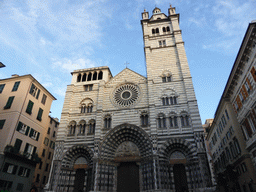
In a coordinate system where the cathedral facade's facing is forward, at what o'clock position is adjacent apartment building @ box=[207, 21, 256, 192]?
The adjacent apartment building is roughly at 10 o'clock from the cathedral facade.

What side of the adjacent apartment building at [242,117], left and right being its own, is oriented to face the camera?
left

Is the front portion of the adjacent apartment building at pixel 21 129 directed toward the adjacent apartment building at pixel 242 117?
yes

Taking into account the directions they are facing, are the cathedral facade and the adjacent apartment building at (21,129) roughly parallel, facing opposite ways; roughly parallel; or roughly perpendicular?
roughly perpendicular

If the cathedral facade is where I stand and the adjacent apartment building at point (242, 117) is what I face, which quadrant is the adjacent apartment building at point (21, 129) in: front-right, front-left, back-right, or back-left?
back-right

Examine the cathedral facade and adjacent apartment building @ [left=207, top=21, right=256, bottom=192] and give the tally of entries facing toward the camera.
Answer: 1

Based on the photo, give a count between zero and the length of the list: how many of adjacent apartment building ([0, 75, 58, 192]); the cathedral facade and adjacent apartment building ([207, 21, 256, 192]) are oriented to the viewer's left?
1

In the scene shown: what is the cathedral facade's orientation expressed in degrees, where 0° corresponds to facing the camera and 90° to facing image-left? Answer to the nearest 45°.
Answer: approximately 0°

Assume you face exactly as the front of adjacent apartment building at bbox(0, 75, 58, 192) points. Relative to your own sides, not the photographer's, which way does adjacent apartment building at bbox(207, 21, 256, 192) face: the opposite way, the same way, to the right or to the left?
the opposite way

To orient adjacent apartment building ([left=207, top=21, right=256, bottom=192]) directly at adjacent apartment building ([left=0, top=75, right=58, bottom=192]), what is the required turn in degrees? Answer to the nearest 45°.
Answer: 0° — it already faces it

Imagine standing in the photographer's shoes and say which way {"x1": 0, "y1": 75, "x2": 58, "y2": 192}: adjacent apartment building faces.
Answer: facing the viewer and to the right of the viewer
